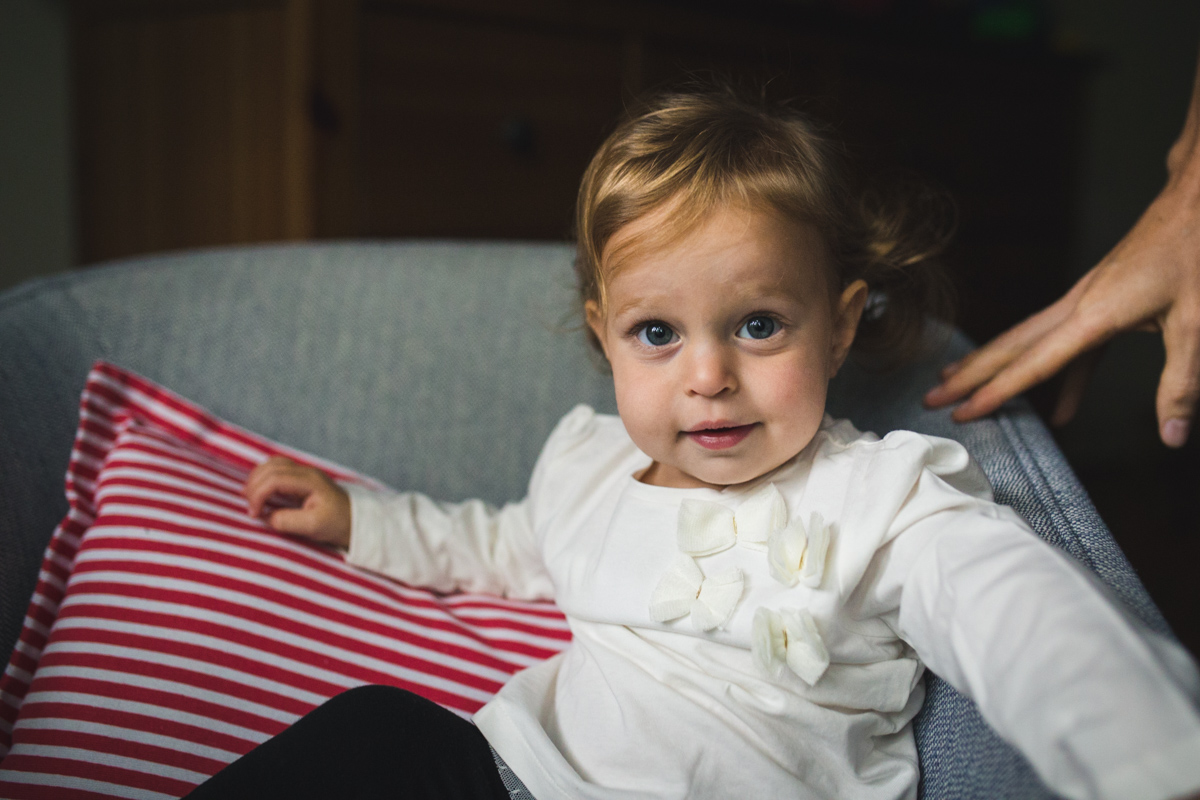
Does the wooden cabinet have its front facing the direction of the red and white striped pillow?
yes

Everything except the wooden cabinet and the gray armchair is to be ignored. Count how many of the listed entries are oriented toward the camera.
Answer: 2

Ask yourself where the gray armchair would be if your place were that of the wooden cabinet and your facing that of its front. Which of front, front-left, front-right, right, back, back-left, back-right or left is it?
front

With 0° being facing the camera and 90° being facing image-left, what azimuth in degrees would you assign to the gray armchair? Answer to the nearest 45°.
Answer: approximately 0°

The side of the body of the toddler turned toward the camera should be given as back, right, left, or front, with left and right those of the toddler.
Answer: front

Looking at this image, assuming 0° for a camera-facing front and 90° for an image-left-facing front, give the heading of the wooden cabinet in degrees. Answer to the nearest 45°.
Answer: approximately 0°

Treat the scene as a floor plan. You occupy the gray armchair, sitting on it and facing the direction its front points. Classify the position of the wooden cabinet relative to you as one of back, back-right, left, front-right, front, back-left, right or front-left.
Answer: back
